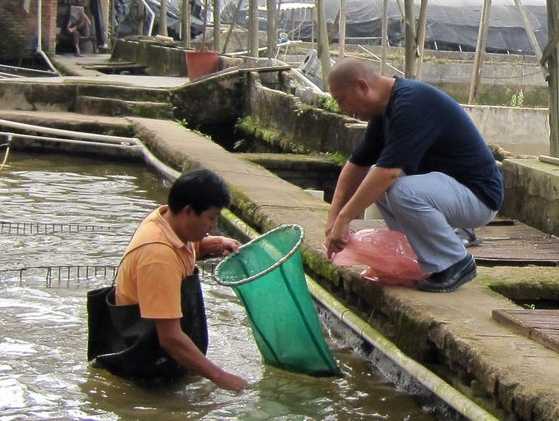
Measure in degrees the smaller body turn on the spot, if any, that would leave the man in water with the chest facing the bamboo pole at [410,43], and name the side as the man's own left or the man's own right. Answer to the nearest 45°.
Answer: approximately 90° to the man's own left

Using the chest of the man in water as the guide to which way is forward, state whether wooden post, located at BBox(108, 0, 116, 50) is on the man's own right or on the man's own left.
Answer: on the man's own left

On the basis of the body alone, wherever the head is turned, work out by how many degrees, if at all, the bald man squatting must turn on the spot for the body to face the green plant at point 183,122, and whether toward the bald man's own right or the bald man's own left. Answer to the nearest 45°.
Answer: approximately 90° to the bald man's own right

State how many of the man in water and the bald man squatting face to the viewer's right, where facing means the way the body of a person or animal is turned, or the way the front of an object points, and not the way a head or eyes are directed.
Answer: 1

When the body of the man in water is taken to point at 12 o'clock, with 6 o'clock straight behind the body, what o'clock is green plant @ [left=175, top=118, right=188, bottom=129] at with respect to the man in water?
The green plant is roughly at 9 o'clock from the man in water.

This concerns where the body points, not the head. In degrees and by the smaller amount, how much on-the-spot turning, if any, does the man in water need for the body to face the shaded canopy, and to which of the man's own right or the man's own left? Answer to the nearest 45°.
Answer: approximately 90° to the man's own left

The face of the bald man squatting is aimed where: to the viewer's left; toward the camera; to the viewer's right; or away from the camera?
to the viewer's left

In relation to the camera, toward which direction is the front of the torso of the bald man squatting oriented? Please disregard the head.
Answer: to the viewer's left

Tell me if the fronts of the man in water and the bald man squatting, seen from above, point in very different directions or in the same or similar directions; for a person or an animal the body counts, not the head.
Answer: very different directions

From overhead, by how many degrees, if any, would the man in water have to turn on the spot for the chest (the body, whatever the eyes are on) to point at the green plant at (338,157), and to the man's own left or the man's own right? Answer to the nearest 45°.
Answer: approximately 90° to the man's own left

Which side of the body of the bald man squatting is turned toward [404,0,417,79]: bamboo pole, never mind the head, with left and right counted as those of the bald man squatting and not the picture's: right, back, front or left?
right

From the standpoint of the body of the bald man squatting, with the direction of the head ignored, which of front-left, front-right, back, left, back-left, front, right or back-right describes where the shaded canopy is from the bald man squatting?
right

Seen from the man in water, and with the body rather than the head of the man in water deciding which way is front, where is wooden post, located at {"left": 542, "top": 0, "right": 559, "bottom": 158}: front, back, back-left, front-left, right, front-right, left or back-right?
front-left

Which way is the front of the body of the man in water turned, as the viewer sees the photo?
to the viewer's right

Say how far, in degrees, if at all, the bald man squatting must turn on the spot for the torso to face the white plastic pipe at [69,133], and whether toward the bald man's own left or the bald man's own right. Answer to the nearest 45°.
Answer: approximately 45° to the bald man's own right
